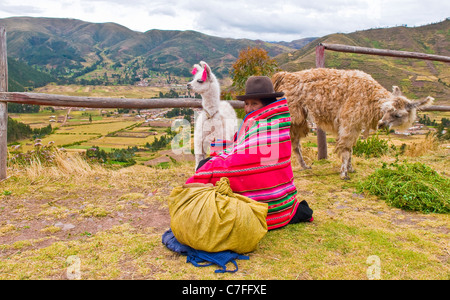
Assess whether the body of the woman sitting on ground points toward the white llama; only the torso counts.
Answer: no

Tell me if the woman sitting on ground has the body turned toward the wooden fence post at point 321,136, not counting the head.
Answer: no

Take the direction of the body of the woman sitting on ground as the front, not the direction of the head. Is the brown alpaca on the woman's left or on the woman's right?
on the woman's right

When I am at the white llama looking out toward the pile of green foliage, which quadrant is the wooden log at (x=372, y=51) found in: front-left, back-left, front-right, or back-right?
front-left
